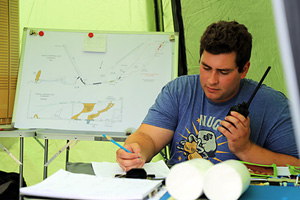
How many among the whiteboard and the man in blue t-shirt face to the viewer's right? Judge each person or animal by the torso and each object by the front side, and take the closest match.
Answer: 0

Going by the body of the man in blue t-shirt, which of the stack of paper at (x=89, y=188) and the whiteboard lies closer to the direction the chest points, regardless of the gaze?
the stack of paper

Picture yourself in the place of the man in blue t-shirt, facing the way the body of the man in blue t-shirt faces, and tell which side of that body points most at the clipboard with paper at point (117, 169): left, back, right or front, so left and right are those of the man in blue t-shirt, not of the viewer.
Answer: front

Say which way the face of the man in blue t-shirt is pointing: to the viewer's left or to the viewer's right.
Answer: to the viewer's left

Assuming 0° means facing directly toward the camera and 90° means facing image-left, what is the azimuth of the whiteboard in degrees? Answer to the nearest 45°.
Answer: approximately 0°

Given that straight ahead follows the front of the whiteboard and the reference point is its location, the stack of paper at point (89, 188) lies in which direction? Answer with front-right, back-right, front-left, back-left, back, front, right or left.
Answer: front

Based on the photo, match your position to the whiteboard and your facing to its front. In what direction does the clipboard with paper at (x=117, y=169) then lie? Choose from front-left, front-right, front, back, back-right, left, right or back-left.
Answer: front

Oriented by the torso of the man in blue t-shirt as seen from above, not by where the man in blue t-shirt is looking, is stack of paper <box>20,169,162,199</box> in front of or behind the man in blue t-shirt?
in front

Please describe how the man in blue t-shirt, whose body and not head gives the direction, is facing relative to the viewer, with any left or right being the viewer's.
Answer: facing the viewer and to the left of the viewer

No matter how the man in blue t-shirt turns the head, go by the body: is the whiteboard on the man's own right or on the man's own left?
on the man's own right

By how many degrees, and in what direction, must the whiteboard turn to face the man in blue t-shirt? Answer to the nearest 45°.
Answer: approximately 45° to its left
